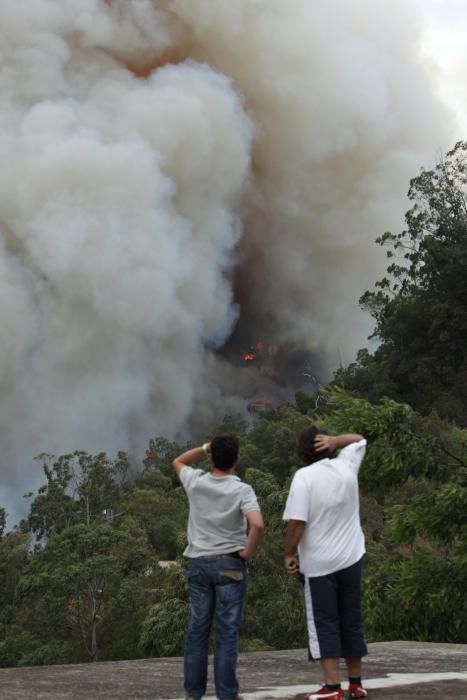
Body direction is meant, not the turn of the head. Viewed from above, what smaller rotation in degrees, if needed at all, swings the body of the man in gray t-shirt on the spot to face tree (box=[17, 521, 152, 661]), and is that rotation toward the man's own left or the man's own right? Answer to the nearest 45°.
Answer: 0° — they already face it

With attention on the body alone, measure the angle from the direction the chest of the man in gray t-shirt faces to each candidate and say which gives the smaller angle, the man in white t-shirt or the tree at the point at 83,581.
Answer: the tree

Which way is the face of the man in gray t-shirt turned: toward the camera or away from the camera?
away from the camera

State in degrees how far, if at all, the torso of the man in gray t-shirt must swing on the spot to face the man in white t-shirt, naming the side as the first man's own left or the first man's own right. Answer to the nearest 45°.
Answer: approximately 90° to the first man's own right

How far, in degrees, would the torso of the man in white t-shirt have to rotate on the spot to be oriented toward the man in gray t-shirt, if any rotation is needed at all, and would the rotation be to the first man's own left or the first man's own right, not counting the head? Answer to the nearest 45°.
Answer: approximately 45° to the first man's own left

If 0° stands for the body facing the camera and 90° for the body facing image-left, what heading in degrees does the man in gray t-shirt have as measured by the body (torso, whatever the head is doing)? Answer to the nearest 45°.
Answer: approximately 180°

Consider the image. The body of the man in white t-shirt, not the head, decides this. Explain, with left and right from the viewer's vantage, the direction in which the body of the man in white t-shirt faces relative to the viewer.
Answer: facing away from the viewer and to the left of the viewer
